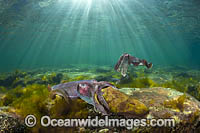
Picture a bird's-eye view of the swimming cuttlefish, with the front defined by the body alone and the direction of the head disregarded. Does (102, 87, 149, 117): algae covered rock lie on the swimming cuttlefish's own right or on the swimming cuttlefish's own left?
on the swimming cuttlefish's own left

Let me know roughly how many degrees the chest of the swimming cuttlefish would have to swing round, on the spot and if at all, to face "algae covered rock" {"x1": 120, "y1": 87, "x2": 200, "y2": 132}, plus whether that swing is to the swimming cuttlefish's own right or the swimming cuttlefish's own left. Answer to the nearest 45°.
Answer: approximately 135° to the swimming cuttlefish's own left

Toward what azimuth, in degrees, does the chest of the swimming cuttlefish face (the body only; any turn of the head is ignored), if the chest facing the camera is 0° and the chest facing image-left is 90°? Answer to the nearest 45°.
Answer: approximately 90°

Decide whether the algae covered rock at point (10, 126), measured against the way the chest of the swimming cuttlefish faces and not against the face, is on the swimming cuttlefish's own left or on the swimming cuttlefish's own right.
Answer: on the swimming cuttlefish's own left
